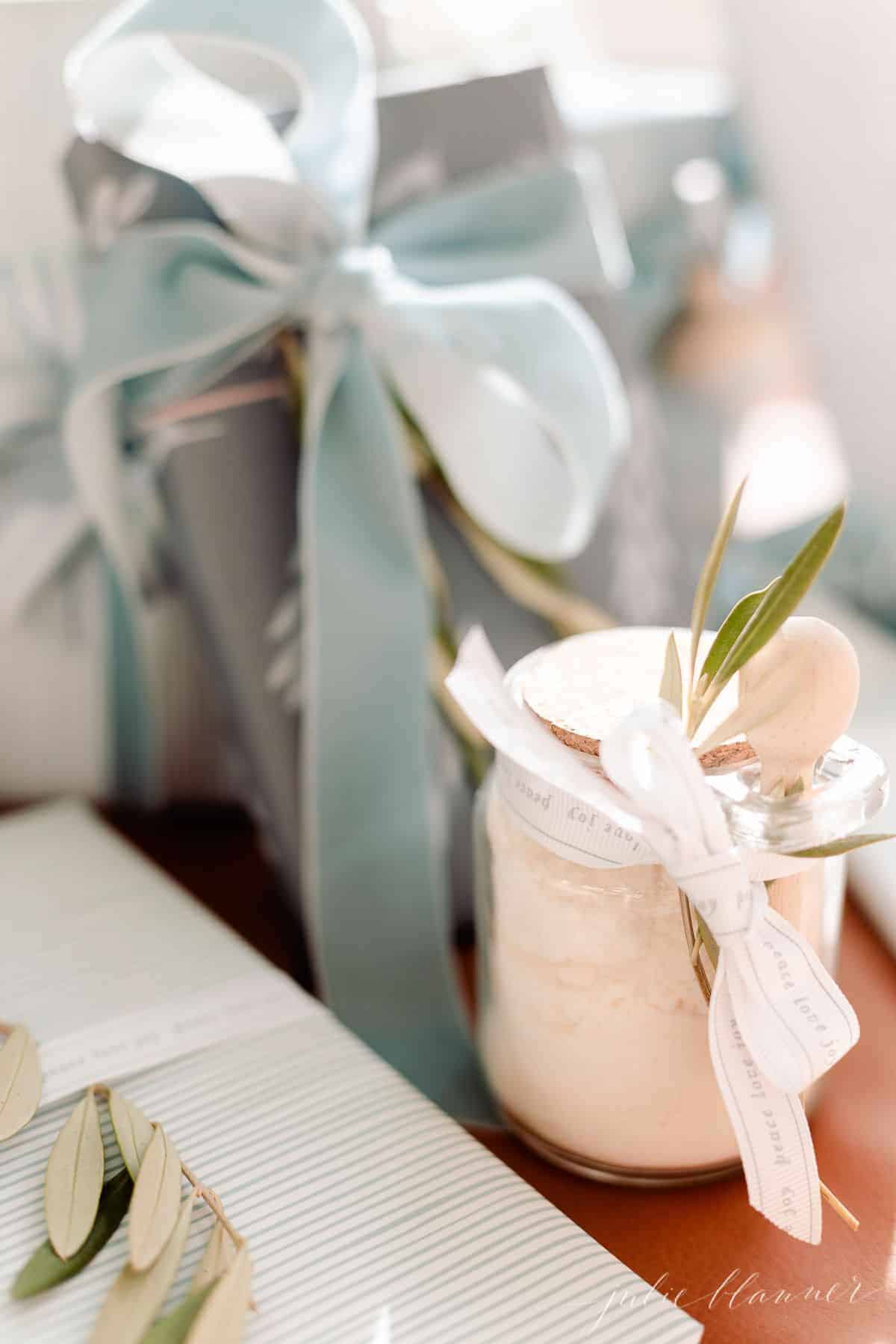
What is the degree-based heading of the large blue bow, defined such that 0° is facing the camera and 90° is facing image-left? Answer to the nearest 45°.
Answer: approximately 0°
